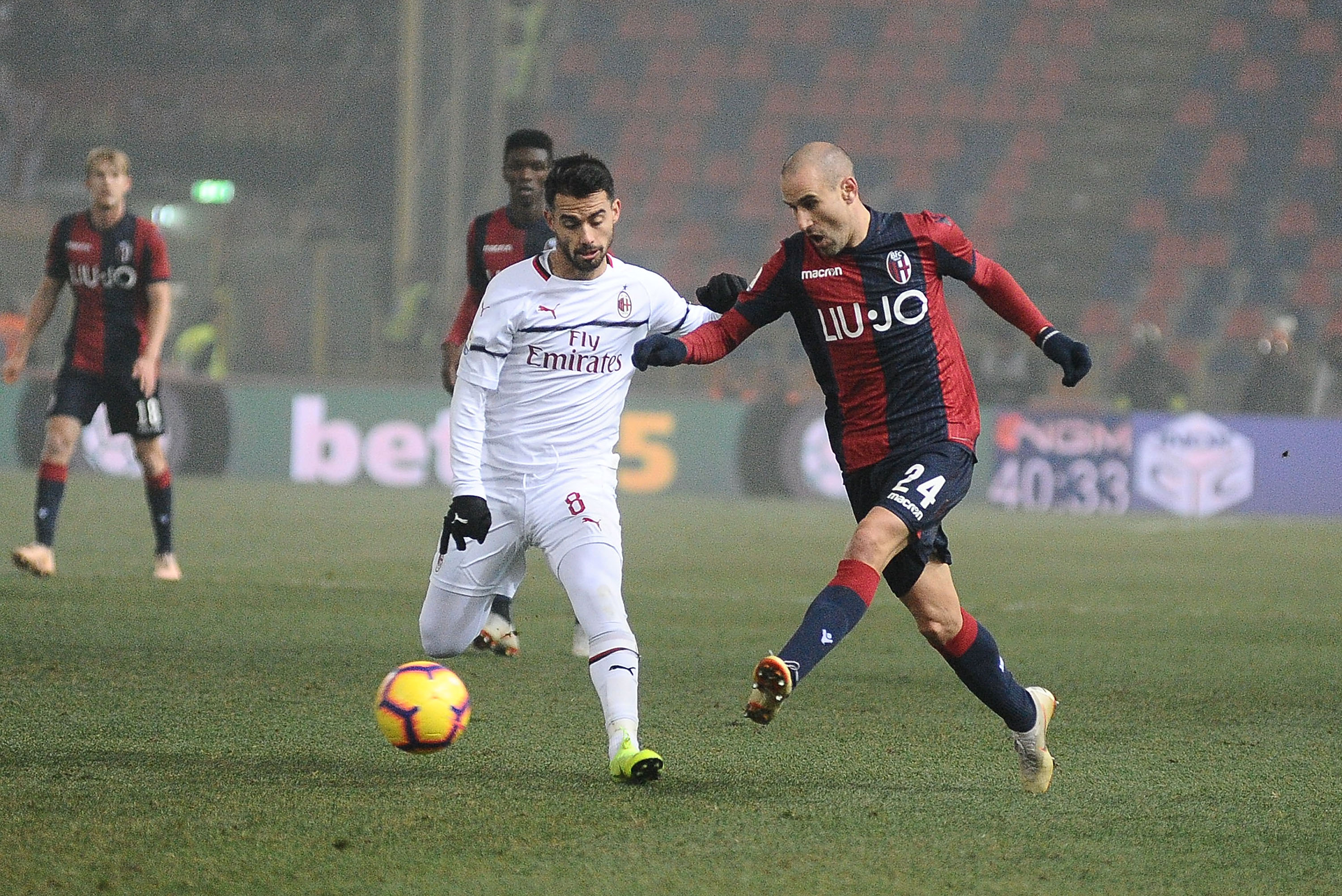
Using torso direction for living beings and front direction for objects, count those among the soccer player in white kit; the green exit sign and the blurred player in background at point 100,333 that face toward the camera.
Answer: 3

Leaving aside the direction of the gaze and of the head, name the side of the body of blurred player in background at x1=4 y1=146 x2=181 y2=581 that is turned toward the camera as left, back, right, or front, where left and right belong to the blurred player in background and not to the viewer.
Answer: front

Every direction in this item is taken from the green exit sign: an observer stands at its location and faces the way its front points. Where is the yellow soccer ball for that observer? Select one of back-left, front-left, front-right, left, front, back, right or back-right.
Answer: front

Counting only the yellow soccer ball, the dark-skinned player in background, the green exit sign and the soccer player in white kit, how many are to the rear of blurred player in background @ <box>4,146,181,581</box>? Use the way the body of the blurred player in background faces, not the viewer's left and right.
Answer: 1

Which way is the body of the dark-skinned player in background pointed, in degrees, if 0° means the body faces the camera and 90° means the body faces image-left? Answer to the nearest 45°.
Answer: approximately 0°

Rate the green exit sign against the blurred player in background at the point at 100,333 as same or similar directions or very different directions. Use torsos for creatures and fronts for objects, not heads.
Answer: same or similar directions

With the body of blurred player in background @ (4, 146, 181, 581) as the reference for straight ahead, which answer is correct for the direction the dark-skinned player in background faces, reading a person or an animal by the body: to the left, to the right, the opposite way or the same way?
the same way

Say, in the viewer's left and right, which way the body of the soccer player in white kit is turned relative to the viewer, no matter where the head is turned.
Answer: facing the viewer

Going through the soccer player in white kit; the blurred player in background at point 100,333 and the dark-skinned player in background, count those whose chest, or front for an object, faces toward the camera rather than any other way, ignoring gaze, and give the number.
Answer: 3

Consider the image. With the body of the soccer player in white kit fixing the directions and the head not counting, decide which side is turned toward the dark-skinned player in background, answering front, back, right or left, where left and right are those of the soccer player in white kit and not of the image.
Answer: back

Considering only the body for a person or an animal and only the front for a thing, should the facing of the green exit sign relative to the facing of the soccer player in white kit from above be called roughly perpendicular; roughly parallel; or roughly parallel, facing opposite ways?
roughly parallel

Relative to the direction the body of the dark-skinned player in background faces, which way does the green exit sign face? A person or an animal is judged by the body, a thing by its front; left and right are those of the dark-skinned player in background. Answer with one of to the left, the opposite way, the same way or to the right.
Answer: the same way

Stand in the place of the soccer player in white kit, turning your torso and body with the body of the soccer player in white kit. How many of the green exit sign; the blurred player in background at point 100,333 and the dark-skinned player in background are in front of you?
0

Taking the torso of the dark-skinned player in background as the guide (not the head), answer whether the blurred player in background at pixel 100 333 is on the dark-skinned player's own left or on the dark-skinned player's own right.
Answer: on the dark-skinned player's own right

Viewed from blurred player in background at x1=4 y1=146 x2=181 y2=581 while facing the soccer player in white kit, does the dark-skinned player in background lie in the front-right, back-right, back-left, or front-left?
front-left

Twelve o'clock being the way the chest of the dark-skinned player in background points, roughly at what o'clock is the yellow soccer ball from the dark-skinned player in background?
The yellow soccer ball is roughly at 12 o'clock from the dark-skinned player in background.

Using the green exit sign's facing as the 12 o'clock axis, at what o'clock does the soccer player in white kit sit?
The soccer player in white kit is roughly at 12 o'clock from the green exit sign.

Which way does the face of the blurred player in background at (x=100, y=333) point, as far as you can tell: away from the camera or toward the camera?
toward the camera

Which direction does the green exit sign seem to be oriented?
toward the camera

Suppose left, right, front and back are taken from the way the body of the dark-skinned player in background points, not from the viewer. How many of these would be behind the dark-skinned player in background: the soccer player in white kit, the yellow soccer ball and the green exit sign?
1
